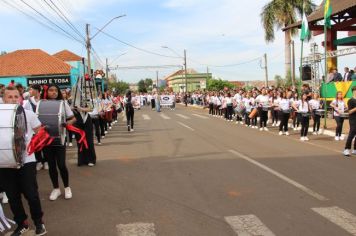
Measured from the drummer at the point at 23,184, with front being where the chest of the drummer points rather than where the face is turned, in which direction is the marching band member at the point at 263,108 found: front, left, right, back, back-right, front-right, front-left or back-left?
back-left

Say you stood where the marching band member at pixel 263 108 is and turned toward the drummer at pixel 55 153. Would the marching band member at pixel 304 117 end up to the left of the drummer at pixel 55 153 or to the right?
left

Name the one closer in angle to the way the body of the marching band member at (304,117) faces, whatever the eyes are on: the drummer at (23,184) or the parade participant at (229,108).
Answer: the drummer

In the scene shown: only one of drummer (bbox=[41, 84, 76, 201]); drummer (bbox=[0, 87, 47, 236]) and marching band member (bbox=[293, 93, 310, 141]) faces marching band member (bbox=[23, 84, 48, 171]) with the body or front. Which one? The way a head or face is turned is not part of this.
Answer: marching band member (bbox=[293, 93, 310, 141])

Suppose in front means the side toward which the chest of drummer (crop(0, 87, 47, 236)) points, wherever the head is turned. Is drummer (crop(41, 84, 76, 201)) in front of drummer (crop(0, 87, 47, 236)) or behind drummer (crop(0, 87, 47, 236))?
behind

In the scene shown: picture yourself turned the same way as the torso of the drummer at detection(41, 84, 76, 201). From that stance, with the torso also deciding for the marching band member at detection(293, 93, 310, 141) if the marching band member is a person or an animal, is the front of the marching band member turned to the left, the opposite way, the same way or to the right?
to the right

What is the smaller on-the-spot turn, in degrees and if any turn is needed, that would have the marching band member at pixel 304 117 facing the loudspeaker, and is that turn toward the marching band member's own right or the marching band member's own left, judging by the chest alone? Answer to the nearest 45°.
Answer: approximately 135° to the marching band member's own right

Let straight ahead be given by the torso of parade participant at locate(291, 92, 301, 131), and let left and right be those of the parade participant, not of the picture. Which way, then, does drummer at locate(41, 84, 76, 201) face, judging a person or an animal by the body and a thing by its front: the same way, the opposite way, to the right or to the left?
to the left
